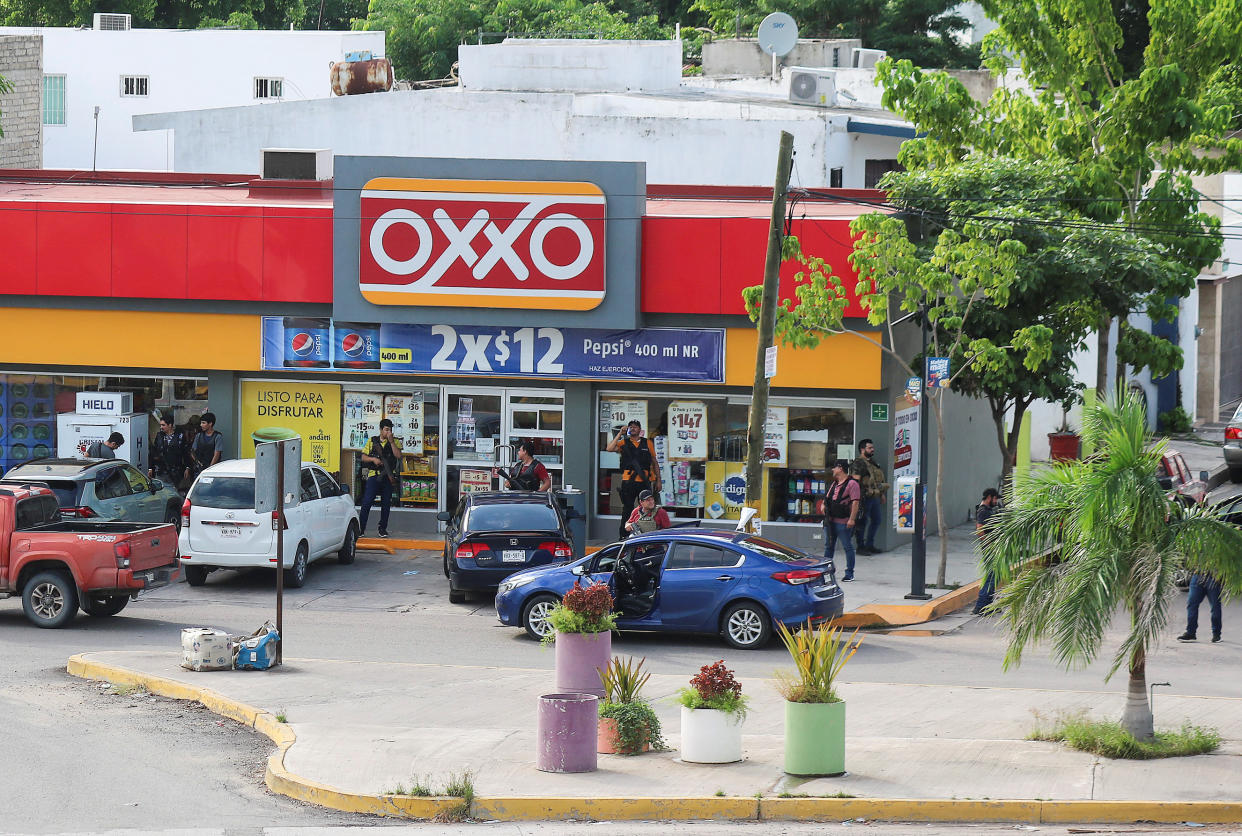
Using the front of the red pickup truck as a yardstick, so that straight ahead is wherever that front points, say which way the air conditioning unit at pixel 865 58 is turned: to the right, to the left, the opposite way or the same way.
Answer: to the left

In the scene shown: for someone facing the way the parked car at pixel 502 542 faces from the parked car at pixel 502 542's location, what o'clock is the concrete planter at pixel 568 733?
The concrete planter is roughly at 6 o'clock from the parked car.

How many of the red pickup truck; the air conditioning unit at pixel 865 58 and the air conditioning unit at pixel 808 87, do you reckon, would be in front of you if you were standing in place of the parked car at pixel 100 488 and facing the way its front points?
2

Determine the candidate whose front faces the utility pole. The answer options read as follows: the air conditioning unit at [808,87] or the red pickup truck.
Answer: the air conditioning unit

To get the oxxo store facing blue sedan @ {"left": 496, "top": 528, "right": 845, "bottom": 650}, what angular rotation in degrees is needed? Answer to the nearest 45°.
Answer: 0° — it already faces it

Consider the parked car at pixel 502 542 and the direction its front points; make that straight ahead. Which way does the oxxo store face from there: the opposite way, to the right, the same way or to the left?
the opposite way

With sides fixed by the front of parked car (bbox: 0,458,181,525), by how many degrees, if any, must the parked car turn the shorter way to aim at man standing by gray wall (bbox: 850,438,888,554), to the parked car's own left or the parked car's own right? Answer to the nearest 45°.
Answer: approximately 45° to the parked car's own right
